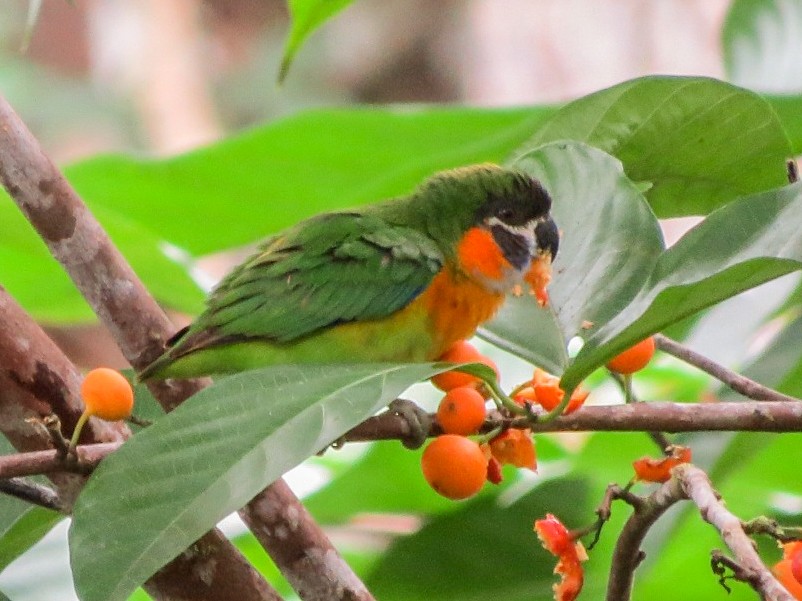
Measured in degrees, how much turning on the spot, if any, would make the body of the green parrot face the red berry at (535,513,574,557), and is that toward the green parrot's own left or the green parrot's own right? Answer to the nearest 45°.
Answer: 0° — it already faces it

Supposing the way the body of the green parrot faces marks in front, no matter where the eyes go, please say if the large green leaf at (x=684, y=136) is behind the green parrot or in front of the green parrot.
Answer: in front

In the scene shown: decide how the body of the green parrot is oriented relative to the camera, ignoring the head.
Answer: to the viewer's right

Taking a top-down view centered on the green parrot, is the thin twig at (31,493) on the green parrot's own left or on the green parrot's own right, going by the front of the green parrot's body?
on the green parrot's own right

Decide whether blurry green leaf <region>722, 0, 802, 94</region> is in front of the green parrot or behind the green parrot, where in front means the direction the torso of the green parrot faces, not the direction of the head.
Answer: in front

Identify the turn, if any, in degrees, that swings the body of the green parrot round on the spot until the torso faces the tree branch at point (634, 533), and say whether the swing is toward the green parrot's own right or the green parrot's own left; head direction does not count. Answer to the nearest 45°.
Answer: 0° — it already faces it
